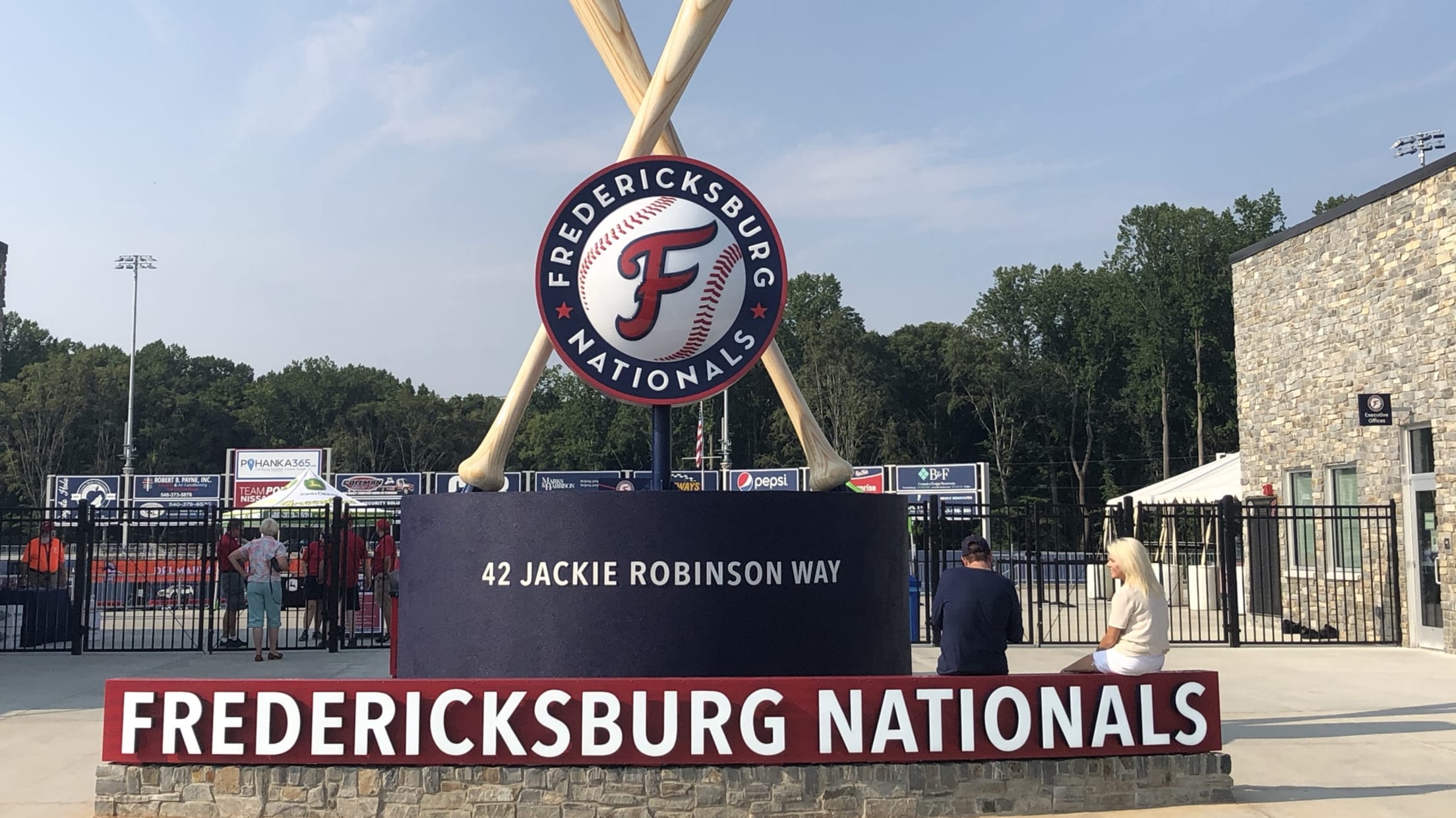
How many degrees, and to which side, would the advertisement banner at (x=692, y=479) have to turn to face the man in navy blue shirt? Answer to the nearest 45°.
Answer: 0° — it already faces them

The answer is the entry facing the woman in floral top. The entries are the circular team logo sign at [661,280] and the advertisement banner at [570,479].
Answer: the advertisement banner

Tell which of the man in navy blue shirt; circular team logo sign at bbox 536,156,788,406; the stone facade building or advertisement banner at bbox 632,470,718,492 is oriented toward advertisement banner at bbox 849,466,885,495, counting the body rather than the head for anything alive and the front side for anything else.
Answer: the man in navy blue shirt

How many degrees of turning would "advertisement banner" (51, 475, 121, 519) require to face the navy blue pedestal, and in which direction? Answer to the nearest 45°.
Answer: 0° — it already faces it

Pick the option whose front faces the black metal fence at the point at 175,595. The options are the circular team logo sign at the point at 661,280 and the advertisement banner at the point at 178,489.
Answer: the advertisement banner

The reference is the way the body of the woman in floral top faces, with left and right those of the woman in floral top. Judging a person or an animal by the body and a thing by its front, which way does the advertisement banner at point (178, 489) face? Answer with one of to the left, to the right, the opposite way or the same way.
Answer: the opposite way

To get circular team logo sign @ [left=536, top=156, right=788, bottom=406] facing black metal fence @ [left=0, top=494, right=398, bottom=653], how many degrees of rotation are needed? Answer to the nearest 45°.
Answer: approximately 135° to its right

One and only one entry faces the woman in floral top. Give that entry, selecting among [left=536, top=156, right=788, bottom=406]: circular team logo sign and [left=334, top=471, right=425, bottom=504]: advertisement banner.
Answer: the advertisement banner

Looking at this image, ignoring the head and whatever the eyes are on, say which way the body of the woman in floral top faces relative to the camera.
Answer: away from the camera

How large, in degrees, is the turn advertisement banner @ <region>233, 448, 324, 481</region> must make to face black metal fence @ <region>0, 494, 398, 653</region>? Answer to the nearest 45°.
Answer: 0° — it already faces it
